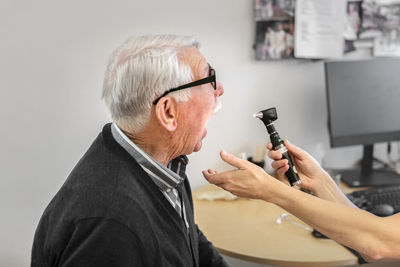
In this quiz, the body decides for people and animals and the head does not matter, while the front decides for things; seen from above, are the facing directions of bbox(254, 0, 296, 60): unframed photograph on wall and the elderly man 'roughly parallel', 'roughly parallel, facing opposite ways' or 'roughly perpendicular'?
roughly perpendicular

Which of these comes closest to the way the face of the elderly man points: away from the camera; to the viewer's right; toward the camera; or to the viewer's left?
to the viewer's right

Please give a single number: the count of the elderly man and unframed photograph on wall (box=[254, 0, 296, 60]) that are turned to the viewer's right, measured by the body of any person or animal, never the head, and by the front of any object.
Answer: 1

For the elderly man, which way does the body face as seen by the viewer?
to the viewer's right

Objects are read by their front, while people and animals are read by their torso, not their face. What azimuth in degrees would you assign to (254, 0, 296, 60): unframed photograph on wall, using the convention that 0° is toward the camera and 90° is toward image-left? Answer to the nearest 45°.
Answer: approximately 0°

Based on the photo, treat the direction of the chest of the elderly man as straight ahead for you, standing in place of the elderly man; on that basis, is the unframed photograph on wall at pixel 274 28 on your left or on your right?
on your left

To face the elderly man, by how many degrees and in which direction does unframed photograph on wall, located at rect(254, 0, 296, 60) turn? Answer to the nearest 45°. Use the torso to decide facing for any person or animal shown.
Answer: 0° — it already faces them
